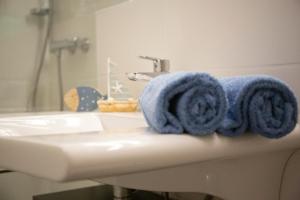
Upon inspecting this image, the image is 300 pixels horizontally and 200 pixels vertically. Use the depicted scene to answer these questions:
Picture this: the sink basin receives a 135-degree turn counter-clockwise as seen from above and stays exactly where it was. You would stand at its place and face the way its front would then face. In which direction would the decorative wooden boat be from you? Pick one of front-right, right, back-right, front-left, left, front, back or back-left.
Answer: left

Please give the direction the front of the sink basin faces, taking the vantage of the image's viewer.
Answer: facing the viewer and to the left of the viewer

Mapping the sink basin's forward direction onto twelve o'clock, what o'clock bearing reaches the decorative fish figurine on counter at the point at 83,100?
The decorative fish figurine on counter is roughly at 4 o'clock from the sink basin.

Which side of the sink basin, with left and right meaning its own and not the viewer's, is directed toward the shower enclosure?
right
